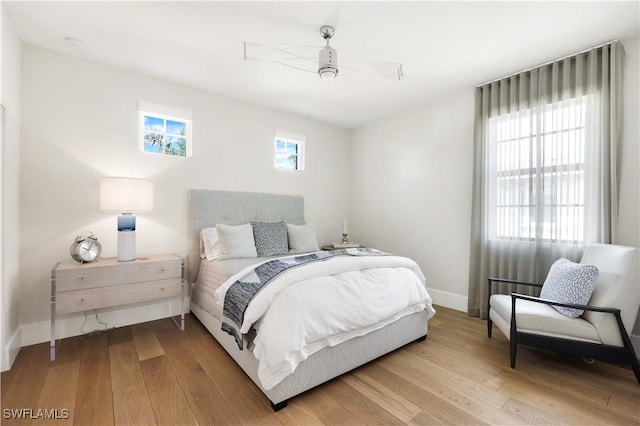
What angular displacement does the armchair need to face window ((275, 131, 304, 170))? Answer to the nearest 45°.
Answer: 0° — it already faces it

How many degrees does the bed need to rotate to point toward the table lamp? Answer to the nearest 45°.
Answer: approximately 135° to its right

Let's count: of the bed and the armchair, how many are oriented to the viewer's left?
1

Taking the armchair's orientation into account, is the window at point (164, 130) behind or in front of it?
in front

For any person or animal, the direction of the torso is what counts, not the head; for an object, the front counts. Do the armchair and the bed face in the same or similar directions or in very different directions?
very different directions

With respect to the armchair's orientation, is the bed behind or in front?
in front

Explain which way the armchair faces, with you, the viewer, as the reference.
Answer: facing to the left of the viewer

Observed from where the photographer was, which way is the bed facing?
facing the viewer and to the right of the viewer
